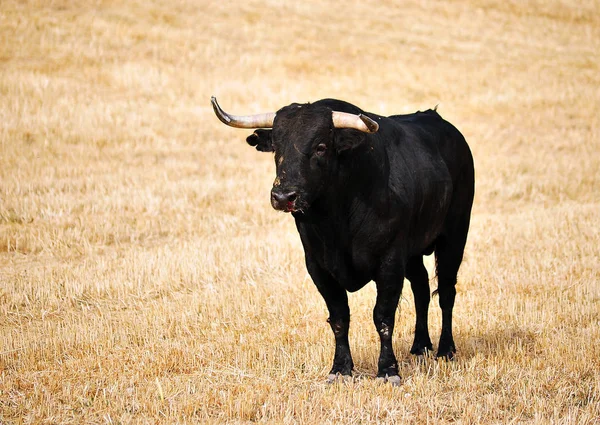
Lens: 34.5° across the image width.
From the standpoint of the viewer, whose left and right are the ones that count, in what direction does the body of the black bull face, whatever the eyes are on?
facing the viewer and to the left of the viewer
